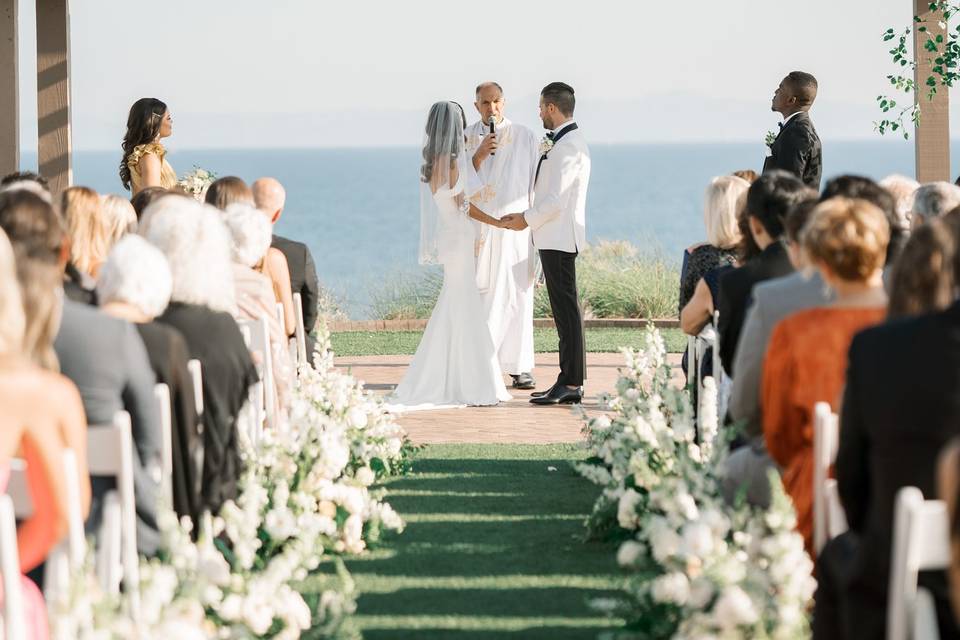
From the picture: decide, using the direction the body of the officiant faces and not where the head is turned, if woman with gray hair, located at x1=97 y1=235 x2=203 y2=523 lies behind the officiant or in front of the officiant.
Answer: in front

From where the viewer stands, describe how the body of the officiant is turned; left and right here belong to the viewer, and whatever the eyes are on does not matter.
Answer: facing the viewer

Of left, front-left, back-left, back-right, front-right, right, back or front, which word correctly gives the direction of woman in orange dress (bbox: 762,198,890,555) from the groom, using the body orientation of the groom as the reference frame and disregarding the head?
left

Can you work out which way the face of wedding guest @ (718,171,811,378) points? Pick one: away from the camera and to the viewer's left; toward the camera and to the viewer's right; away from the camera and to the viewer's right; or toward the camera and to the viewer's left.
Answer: away from the camera and to the viewer's left

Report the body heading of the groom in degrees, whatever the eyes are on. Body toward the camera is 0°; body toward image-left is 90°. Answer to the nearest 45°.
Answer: approximately 90°

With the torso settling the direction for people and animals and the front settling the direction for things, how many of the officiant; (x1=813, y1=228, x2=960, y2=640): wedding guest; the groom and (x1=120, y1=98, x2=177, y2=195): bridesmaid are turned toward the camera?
1

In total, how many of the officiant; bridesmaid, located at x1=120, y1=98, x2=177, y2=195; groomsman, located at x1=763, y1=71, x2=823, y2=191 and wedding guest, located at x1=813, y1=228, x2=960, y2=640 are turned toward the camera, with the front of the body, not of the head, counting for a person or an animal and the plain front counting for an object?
1

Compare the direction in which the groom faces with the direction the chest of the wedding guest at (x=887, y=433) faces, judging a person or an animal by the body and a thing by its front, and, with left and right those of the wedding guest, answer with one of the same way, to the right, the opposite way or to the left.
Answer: to the left

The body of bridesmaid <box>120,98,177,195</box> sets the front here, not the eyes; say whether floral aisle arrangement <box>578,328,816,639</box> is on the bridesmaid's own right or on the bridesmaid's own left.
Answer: on the bridesmaid's own right

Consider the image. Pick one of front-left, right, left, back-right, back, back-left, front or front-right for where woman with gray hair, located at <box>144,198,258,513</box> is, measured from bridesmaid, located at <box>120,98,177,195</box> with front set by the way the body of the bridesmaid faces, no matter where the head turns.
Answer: right

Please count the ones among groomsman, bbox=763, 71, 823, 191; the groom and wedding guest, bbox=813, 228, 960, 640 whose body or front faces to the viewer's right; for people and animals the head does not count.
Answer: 0

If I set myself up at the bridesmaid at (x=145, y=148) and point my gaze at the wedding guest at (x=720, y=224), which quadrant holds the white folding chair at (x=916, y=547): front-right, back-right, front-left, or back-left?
front-right

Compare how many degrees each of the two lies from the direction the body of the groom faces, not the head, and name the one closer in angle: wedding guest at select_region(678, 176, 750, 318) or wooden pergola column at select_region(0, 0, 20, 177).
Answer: the wooden pergola column

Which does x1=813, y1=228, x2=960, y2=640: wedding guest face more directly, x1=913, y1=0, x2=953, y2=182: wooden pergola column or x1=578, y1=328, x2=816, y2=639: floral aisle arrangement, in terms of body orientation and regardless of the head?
the wooden pergola column

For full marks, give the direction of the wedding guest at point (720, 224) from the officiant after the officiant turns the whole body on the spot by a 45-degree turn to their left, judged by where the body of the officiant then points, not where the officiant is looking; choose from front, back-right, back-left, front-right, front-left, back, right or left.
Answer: front-right

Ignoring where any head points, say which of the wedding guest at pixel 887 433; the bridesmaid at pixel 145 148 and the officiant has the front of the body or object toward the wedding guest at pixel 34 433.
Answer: the officiant

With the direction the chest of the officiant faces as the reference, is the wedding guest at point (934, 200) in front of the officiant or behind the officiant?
in front

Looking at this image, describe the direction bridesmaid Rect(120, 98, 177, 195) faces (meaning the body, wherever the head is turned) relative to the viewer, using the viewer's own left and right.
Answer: facing to the right of the viewer

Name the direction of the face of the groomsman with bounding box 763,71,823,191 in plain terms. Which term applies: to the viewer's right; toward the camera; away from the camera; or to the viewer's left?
to the viewer's left

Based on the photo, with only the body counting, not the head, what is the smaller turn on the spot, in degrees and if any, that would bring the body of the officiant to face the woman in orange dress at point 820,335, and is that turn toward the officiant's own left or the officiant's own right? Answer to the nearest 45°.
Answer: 0° — they already face them

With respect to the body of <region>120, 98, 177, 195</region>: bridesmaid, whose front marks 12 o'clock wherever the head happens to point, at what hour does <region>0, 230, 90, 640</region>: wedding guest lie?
<region>0, 230, 90, 640</region>: wedding guest is roughly at 3 o'clock from <region>120, 98, 177, 195</region>: bridesmaid.

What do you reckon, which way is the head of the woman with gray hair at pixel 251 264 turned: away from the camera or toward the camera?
away from the camera

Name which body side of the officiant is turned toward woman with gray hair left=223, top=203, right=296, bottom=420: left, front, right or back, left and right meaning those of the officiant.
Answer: front
